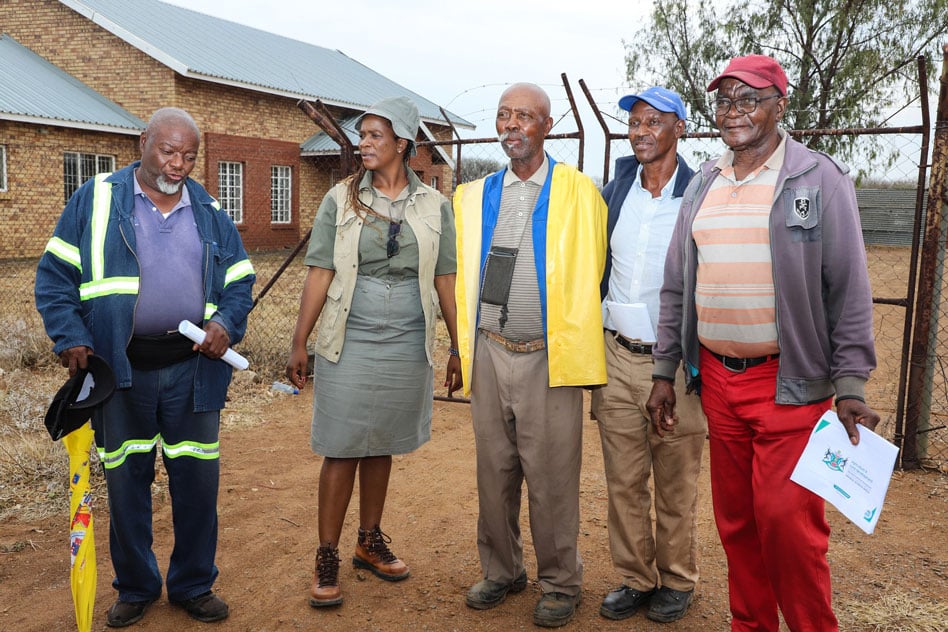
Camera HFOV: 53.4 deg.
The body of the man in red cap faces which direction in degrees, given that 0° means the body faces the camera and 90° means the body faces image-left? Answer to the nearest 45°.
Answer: approximately 45°

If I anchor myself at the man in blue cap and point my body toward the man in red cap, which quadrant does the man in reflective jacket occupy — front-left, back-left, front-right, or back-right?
back-right

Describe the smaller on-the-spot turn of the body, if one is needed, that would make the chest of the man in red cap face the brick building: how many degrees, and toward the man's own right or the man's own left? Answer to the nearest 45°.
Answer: approximately 90° to the man's own right

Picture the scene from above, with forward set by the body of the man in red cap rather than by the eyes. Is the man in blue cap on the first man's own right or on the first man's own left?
on the first man's own right

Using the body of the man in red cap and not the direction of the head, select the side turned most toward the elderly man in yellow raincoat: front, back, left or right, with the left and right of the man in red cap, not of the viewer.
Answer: right

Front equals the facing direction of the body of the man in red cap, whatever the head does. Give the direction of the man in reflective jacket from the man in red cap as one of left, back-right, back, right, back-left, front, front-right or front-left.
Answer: front-right

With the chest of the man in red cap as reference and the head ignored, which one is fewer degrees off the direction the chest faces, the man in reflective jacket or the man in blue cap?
the man in reflective jacket
